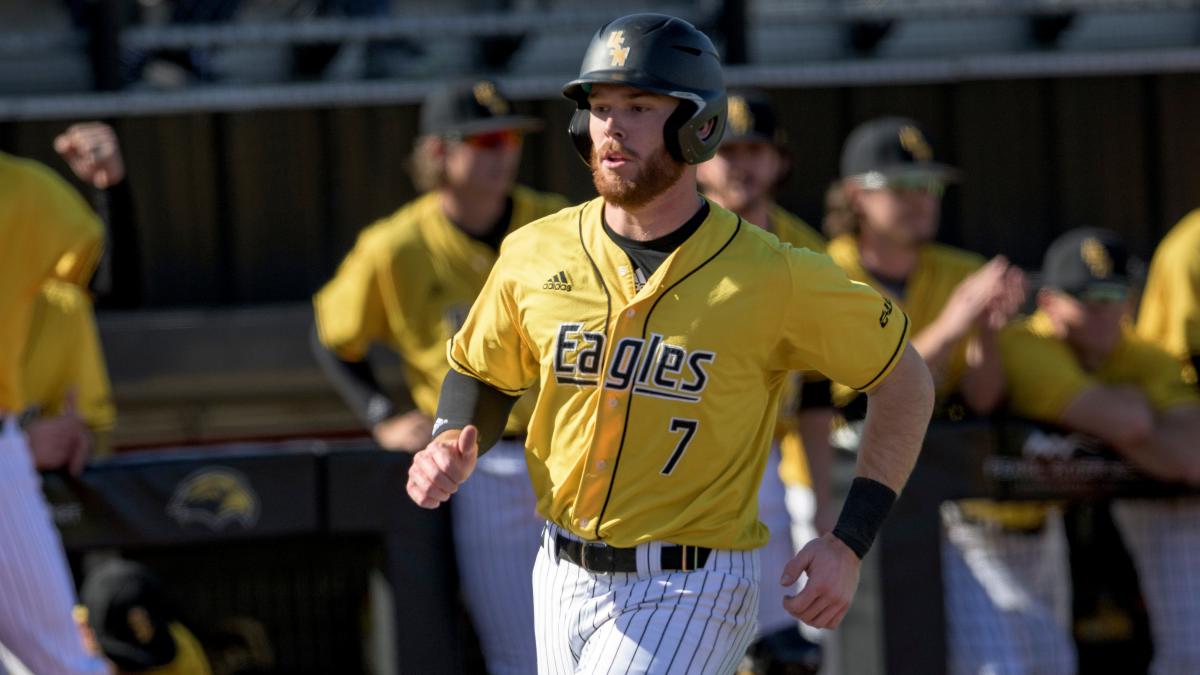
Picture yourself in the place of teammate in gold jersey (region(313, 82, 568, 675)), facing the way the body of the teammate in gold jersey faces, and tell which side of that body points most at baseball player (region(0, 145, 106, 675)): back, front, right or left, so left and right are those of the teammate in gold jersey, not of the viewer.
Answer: right

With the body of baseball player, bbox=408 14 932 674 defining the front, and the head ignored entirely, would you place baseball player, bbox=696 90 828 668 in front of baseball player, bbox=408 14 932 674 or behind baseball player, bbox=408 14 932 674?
behind

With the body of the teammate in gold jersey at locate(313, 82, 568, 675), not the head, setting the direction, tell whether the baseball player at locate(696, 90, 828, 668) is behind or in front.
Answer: in front

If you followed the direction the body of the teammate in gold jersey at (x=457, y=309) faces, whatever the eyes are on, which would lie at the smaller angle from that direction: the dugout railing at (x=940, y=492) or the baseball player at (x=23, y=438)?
the dugout railing

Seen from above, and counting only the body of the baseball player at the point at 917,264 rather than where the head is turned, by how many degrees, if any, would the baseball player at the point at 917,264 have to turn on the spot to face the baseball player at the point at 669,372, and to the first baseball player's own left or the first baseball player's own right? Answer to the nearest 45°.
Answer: approximately 45° to the first baseball player's own right

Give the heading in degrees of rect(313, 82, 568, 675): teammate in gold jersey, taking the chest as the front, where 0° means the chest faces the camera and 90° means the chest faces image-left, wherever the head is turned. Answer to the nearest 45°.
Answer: approximately 315°

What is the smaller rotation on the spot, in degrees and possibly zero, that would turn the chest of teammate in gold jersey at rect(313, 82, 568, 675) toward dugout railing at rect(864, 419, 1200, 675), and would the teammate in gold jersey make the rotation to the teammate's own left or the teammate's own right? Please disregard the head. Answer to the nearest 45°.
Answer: approximately 45° to the teammate's own left
